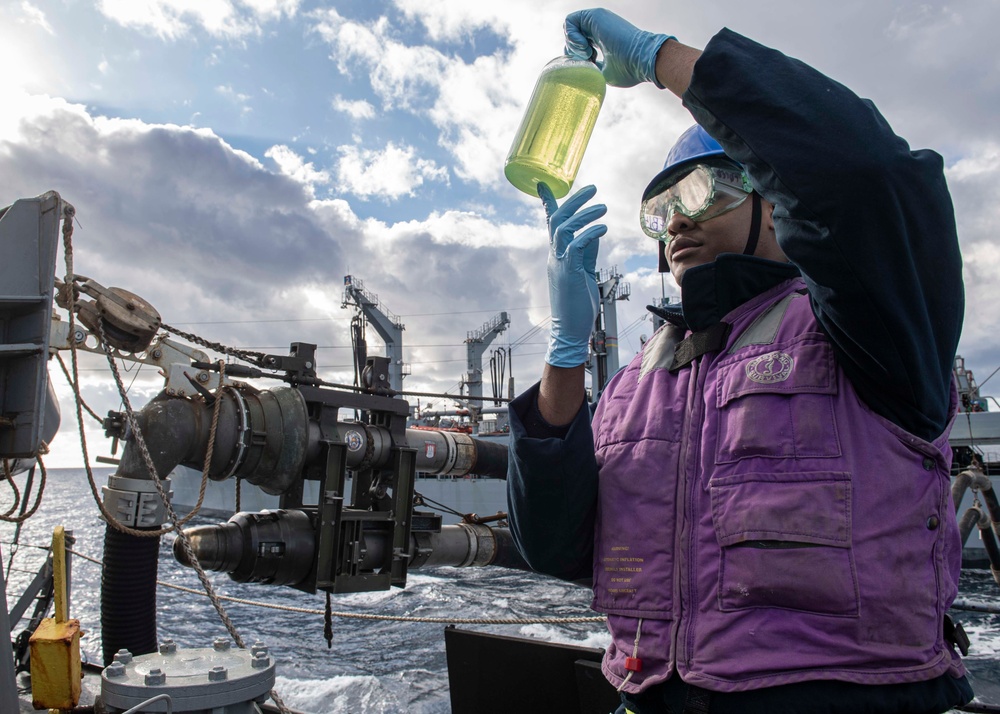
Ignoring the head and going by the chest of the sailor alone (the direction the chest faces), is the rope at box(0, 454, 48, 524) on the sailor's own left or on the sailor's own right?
on the sailor's own right

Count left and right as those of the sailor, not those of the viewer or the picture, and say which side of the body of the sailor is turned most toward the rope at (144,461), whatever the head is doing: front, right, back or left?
right

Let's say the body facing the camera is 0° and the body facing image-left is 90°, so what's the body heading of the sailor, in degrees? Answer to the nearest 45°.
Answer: approximately 45°

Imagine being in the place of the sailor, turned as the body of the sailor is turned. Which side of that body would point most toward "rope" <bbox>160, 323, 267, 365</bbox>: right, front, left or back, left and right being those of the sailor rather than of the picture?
right
